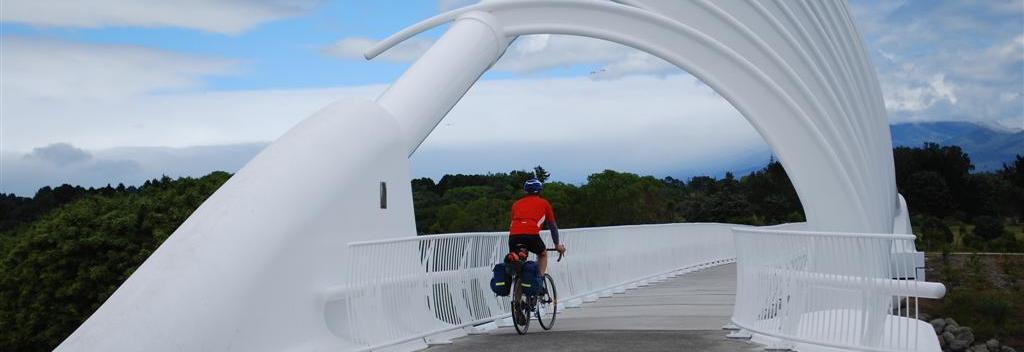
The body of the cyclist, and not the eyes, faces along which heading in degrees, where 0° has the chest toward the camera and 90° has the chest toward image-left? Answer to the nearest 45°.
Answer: approximately 225°
